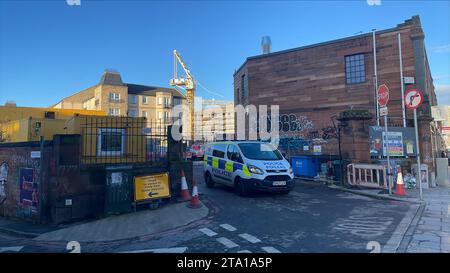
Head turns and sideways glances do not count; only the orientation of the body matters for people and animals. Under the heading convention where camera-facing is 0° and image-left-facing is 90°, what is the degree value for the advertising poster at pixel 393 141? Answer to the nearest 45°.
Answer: approximately 0°

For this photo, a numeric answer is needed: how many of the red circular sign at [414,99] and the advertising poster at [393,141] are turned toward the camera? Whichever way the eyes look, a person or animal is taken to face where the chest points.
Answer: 2

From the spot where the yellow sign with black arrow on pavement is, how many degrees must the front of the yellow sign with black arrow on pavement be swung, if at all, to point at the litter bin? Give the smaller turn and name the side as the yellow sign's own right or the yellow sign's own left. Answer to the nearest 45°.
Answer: approximately 135° to the yellow sign's own left

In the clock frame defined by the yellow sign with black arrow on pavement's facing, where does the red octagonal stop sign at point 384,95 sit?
The red octagonal stop sign is roughly at 9 o'clock from the yellow sign with black arrow on pavement.

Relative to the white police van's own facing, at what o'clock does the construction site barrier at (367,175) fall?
The construction site barrier is roughly at 10 o'clock from the white police van.

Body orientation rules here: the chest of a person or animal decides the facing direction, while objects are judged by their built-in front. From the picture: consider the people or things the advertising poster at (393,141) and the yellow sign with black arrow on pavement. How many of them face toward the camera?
2
